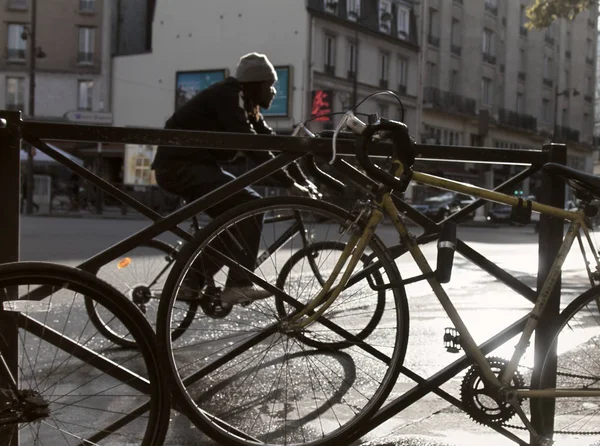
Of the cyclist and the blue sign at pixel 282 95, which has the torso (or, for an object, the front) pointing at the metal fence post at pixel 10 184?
the blue sign

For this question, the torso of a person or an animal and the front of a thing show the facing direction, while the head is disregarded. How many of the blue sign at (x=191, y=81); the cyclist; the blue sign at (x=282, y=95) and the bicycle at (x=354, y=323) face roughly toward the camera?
2

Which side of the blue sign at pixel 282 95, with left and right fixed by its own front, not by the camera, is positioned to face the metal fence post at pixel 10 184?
front

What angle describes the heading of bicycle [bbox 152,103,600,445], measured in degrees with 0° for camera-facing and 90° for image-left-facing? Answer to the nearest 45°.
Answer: approximately 90°

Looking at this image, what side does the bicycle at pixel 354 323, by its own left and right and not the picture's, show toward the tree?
right

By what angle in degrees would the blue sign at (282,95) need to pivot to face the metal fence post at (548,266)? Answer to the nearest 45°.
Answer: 0° — it already faces it

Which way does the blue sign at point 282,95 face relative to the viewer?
toward the camera

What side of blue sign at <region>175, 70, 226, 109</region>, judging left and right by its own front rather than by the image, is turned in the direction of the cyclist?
front

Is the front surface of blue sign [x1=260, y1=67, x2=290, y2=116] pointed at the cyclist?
yes

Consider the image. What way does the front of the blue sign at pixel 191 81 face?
toward the camera

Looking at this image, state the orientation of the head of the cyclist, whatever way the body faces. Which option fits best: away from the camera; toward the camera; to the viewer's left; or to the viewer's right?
to the viewer's right

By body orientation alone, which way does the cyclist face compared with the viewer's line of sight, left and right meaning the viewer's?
facing to the right of the viewer
